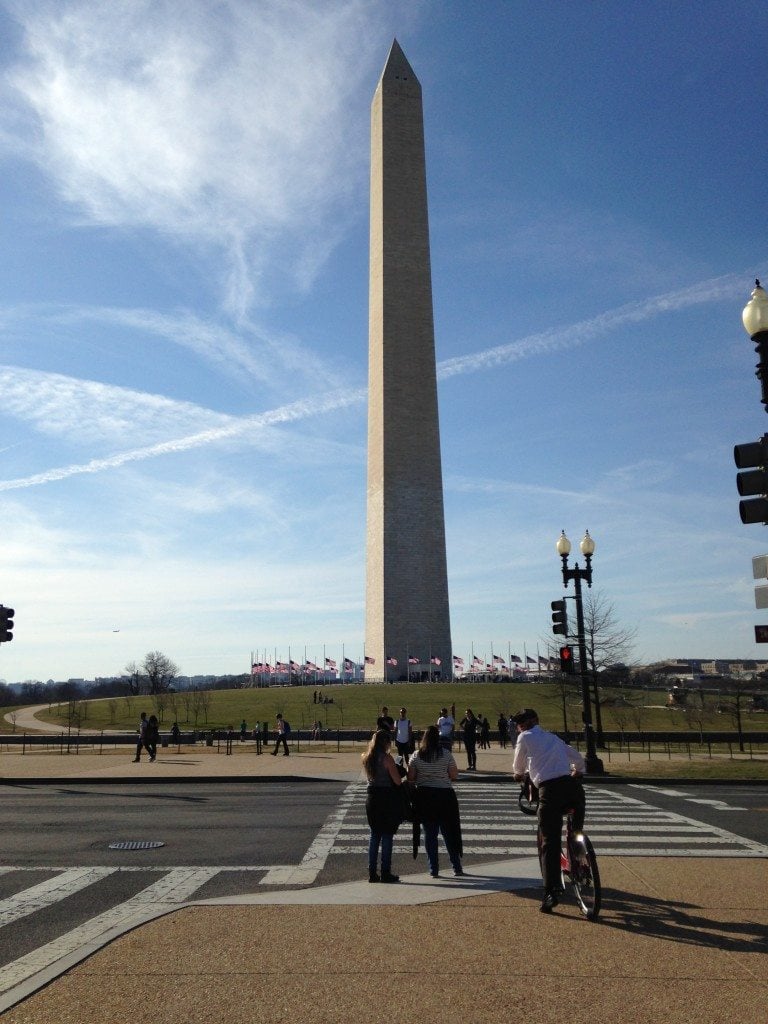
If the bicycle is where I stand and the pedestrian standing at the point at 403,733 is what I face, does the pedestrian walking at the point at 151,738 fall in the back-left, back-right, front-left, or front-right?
front-left

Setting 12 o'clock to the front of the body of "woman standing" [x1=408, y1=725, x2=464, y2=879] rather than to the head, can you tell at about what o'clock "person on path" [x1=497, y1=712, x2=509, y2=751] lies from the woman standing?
The person on path is roughly at 12 o'clock from the woman standing.

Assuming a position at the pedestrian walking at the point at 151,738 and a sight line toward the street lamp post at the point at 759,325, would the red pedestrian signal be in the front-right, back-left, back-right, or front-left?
front-left

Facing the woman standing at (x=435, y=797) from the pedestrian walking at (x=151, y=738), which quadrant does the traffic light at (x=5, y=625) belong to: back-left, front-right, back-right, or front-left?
front-right

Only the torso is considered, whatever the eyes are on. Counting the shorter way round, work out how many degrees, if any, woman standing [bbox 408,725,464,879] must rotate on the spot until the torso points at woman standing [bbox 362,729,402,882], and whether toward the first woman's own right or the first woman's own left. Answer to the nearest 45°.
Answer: approximately 90° to the first woman's own left

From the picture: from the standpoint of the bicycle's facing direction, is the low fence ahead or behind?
ahead

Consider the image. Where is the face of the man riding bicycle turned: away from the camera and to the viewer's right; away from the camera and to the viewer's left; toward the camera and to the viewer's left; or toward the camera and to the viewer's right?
away from the camera and to the viewer's left

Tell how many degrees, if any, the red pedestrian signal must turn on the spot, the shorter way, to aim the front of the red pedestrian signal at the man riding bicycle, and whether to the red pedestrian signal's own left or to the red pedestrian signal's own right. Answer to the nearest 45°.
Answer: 0° — it already faces them

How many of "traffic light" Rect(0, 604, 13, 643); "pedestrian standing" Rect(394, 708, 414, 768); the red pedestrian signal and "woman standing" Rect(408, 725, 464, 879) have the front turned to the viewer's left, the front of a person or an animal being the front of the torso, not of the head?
0

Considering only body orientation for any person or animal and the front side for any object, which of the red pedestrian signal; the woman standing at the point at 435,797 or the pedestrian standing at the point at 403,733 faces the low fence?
the woman standing

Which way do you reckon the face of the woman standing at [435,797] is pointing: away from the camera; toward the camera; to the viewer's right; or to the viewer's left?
away from the camera

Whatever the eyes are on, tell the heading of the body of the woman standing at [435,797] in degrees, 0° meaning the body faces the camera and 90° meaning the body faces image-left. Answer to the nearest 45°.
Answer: approximately 180°

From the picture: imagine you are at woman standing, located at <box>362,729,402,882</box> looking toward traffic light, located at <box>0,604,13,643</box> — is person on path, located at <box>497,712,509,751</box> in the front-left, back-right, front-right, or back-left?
front-right

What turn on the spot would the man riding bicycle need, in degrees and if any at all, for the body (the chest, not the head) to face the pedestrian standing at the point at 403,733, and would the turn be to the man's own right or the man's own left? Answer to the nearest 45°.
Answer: approximately 45° to the man's own right

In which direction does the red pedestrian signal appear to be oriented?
toward the camera
